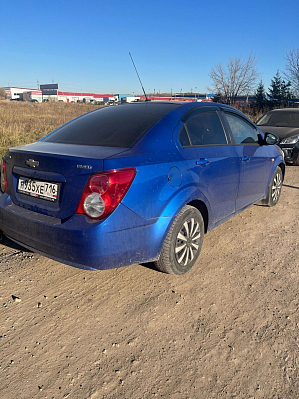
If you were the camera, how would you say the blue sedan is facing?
facing away from the viewer and to the right of the viewer

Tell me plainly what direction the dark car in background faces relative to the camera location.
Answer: facing the viewer and to the left of the viewer
